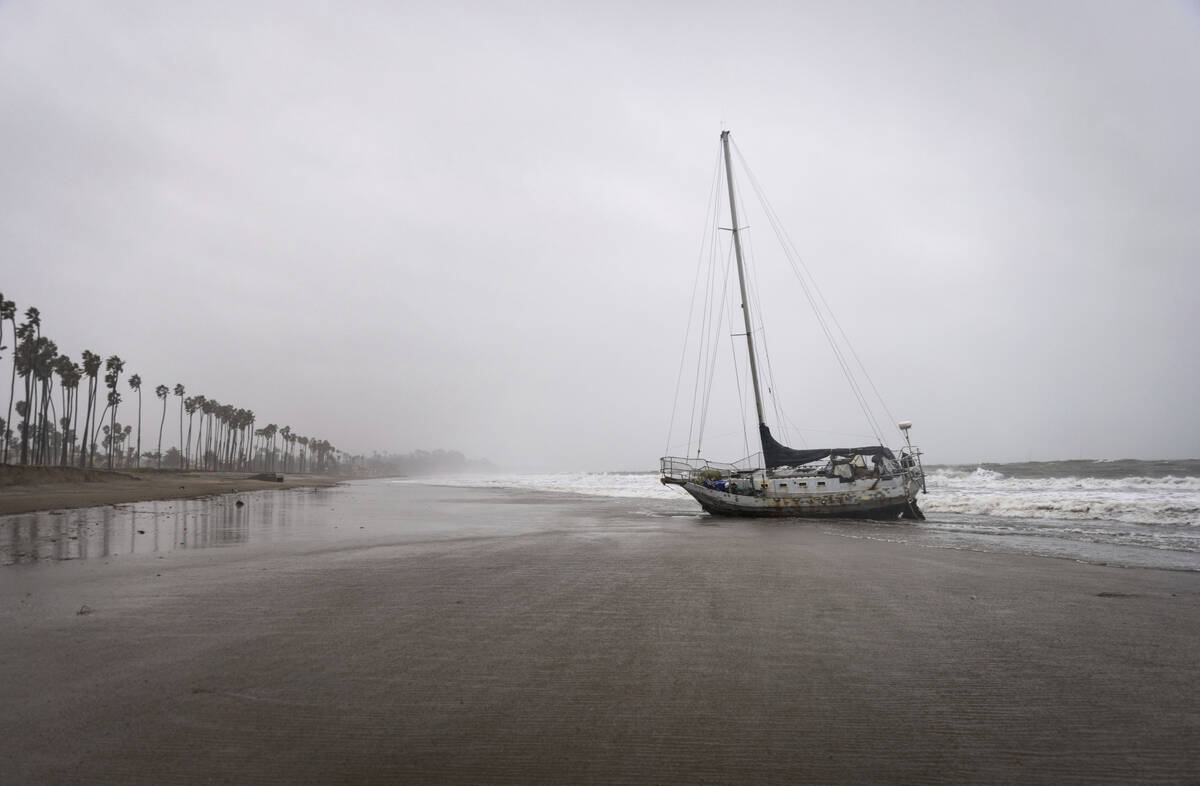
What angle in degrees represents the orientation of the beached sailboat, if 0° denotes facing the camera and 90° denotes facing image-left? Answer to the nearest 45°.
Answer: approximately 90°
